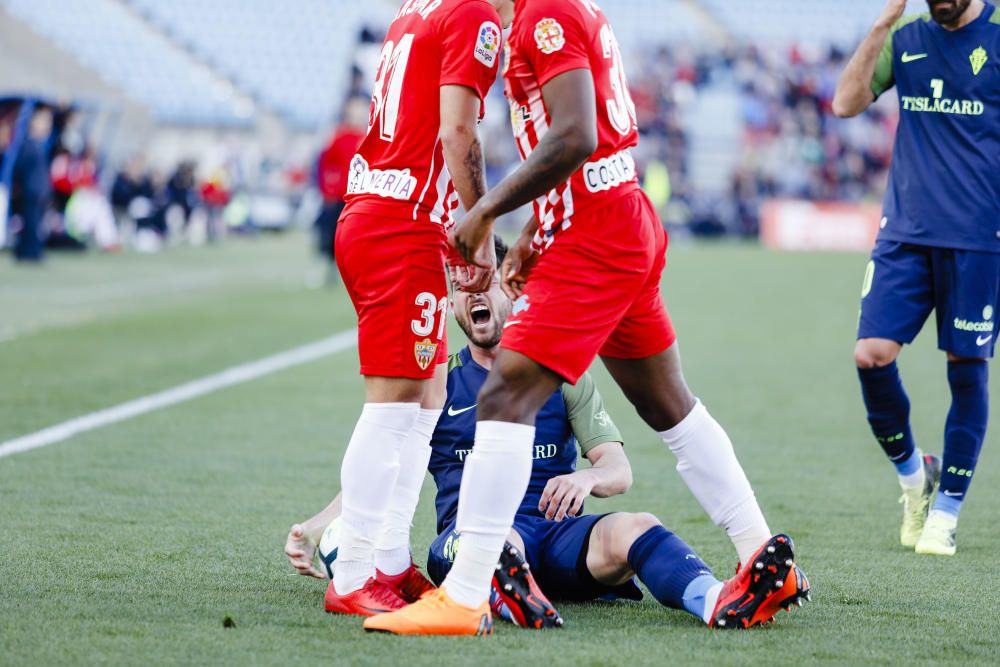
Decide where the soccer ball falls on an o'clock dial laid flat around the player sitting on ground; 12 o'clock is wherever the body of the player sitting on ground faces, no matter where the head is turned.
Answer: The soccer ball is roughly at 3 o'clock from the player sitting on ground.

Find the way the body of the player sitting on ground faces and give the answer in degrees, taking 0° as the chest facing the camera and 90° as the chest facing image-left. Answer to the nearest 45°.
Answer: approximately 0°
